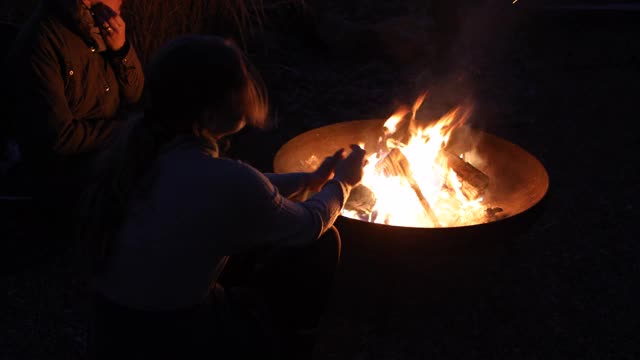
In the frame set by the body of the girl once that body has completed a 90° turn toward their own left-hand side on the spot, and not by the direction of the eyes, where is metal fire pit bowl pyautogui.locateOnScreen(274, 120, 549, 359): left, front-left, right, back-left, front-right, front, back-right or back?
right

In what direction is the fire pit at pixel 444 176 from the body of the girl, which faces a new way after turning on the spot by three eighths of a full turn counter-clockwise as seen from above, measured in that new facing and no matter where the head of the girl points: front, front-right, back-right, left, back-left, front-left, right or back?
back-right

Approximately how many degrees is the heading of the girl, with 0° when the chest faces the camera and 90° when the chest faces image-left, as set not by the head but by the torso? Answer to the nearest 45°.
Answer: approximately 225°

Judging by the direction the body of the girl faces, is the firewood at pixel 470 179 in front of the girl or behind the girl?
in front

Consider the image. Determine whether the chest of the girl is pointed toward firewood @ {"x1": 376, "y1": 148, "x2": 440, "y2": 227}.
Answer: yes

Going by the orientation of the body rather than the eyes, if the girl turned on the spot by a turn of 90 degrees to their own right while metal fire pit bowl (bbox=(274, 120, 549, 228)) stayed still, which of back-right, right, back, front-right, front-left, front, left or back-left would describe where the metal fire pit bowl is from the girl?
left

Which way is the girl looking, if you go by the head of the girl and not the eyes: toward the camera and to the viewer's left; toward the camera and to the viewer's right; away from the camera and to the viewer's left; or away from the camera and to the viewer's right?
away from the camera and to the viewer's right
